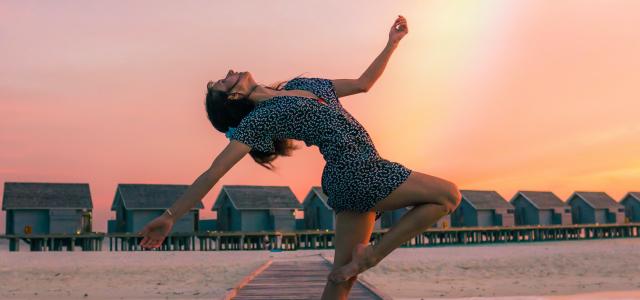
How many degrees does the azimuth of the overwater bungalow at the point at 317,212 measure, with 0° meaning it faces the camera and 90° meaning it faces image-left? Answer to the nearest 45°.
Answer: approximately 45°

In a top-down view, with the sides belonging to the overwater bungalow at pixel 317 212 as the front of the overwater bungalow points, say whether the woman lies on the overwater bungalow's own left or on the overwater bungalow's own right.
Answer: on the overwater bungalow's own left

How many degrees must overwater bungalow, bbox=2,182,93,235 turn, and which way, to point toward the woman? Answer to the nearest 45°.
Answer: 0° — it already faces them

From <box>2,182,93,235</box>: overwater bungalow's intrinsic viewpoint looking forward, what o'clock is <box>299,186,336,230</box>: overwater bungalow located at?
<box>299,186,336,230</box>: overwater bungalow is roughly at 9 o'clock from <box>2,182,93,235</box>: overwater bungalow.

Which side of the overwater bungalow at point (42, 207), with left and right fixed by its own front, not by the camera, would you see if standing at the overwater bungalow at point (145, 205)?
left
